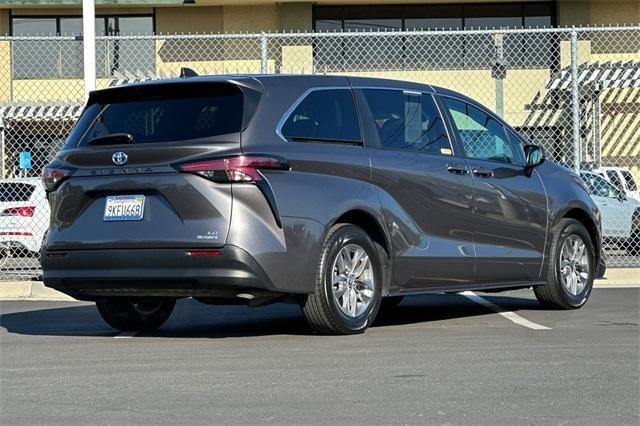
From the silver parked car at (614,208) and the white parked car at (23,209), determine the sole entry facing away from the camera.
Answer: the white parked car

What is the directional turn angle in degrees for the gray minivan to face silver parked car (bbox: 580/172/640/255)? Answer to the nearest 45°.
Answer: approximately 45° to its left

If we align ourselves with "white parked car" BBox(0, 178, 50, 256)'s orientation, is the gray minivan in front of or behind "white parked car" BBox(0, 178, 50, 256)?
behind

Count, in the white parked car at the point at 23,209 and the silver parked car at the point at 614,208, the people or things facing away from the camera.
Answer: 1

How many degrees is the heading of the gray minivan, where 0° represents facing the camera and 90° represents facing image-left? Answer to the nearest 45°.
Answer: approximately 225°

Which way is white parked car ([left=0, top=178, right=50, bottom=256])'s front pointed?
away from the camera

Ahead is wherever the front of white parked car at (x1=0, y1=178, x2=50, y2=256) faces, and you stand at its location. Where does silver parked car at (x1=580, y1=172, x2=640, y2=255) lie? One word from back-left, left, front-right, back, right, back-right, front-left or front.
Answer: right

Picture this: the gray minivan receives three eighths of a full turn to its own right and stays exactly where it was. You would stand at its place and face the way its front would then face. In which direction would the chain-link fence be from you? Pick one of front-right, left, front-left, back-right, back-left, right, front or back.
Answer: back

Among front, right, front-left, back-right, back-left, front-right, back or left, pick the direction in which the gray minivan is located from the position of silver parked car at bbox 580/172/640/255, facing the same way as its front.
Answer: front-right

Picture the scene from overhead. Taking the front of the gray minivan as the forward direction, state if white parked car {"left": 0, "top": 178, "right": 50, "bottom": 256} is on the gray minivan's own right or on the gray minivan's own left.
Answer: on the gray minivan's own left
